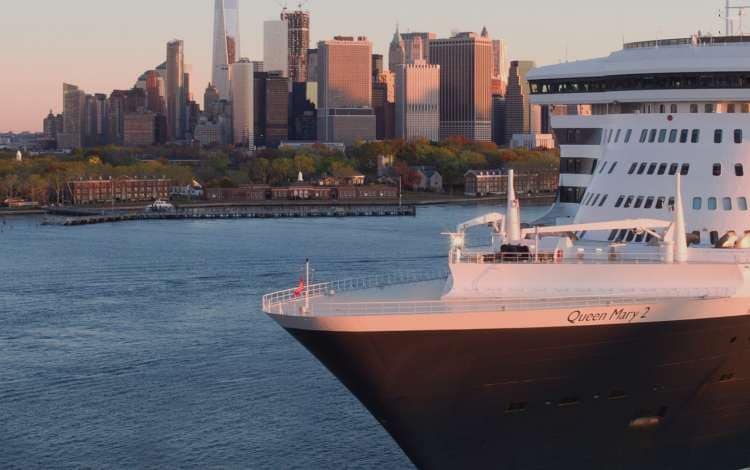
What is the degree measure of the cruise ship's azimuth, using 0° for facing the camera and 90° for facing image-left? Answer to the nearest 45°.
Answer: approximately 45°
